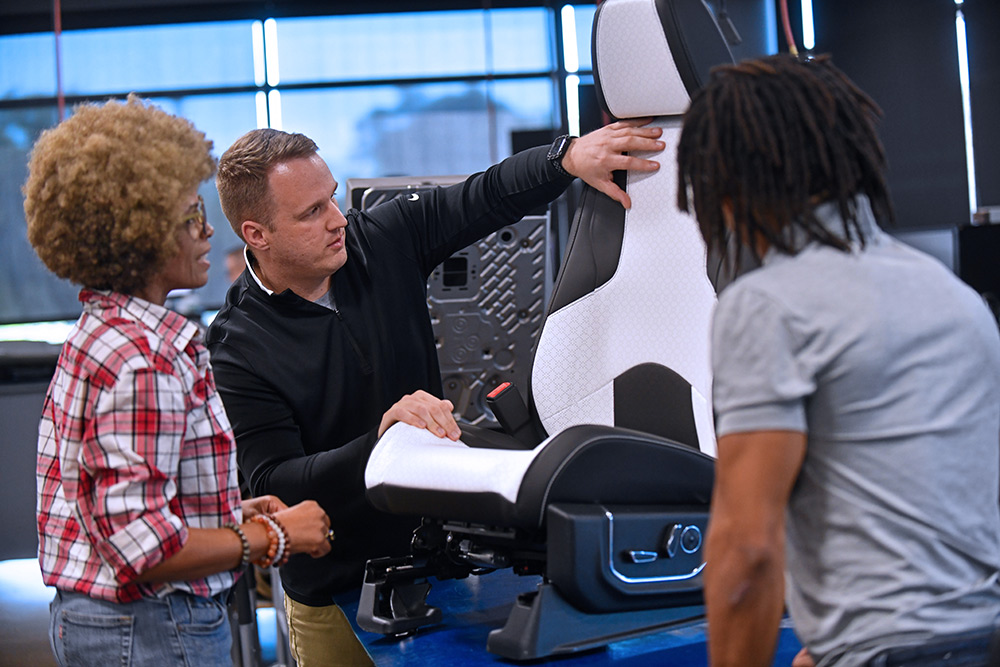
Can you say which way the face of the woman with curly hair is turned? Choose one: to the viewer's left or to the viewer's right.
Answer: to the viewer's right

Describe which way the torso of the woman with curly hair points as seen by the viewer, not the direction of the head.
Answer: to the viewer's right

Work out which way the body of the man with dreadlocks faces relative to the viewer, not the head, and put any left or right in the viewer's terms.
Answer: facing away from the viewer and to the left of the viewer

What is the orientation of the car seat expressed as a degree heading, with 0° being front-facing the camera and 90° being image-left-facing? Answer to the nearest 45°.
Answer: approximately 45°

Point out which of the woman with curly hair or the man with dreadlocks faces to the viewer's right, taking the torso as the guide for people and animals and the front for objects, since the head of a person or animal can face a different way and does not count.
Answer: the woman with curly hair
